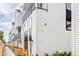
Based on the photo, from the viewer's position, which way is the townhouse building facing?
facing to the left of the viewer
